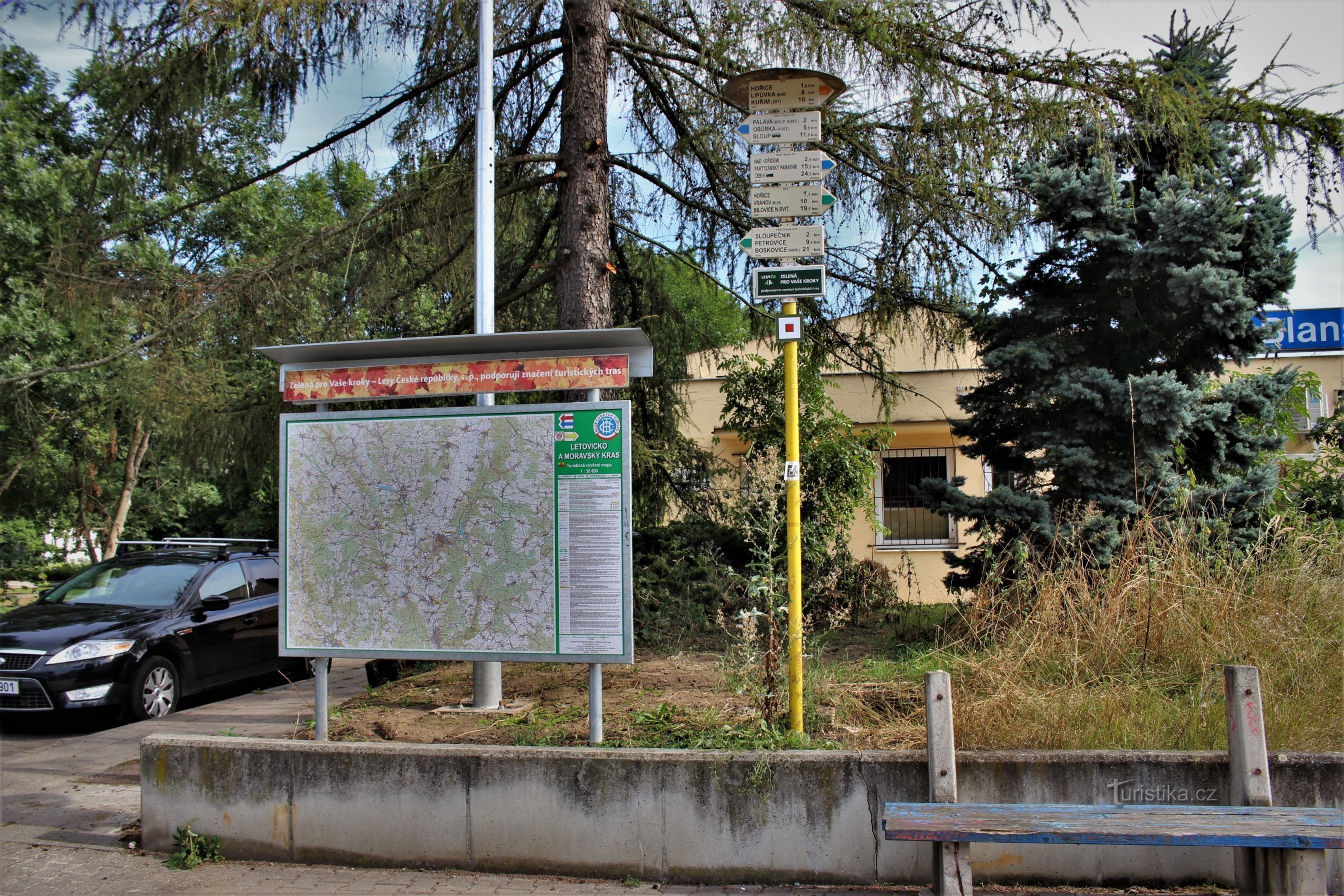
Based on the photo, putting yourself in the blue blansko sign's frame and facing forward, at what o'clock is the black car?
The black car is roughly at 2 o'clock from the blue blansko sign.

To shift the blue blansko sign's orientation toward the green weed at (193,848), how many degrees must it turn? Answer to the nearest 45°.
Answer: approximately 45° to its right

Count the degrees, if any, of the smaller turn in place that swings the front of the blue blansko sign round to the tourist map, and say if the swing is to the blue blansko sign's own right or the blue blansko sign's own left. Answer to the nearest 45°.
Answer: approximately 45° to the blue blansko sign's own right

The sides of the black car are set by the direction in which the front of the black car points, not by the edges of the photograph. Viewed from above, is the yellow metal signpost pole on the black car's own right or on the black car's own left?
on the black car's own left

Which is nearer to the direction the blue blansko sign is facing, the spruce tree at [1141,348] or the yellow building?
the spruce tree

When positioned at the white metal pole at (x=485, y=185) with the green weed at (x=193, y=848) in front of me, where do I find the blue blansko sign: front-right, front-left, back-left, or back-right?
back-left

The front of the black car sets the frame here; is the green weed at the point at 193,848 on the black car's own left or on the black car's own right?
on the black car's own left

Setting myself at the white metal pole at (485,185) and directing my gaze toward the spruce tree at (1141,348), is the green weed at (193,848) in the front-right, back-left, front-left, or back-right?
back-right

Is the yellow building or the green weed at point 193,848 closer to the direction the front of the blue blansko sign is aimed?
the green weed
